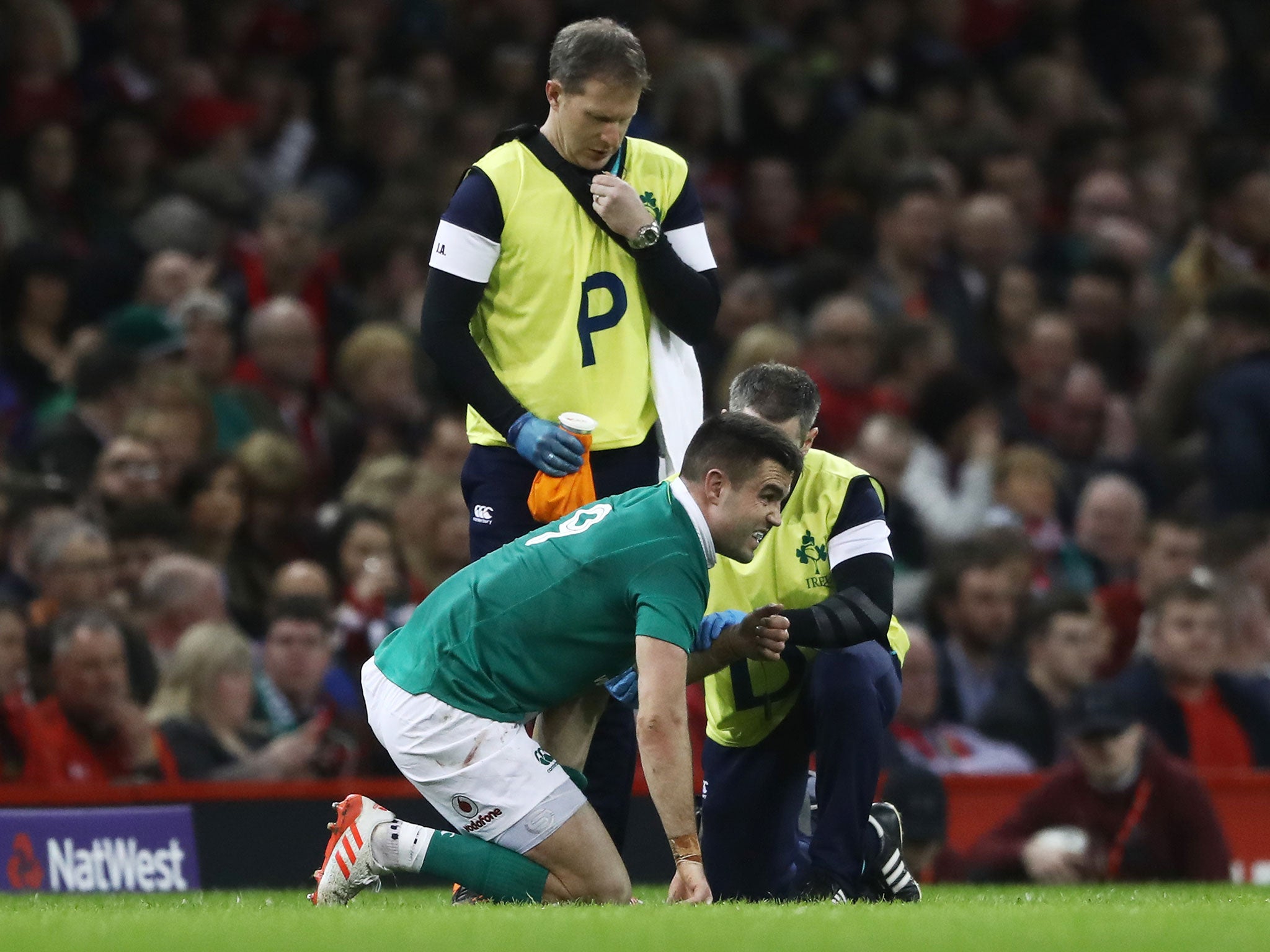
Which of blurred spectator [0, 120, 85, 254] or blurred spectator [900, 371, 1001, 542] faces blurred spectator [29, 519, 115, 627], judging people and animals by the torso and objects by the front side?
blurred spectator [0, 120, 85, 254]

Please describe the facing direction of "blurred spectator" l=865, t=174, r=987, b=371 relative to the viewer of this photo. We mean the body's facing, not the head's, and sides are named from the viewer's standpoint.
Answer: facing the viewer

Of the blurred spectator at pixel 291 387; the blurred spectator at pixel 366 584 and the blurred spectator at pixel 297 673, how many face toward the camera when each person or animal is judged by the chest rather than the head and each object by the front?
3

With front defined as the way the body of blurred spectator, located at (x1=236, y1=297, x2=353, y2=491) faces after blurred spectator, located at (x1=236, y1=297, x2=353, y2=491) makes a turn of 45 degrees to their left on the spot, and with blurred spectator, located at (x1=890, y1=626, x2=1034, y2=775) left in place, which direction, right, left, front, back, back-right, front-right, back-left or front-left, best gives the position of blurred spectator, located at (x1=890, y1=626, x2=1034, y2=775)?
front

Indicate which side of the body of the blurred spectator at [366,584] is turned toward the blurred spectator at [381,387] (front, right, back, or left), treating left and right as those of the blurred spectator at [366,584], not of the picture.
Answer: back

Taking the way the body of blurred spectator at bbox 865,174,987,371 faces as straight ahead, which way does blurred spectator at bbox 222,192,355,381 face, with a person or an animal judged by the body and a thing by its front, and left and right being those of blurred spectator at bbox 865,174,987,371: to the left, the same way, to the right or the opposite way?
the same way

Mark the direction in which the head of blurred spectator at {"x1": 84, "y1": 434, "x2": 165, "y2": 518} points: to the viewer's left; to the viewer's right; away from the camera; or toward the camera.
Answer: toward the camera

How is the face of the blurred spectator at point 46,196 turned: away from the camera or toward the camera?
toward the camera

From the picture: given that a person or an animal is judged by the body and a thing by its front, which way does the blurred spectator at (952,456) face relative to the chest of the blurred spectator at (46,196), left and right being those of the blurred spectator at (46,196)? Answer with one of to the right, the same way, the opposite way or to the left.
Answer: the same way

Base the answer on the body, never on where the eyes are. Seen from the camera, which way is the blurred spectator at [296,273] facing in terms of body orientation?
toward the camera

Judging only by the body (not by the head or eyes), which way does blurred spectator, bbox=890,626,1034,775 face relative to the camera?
toward the camera

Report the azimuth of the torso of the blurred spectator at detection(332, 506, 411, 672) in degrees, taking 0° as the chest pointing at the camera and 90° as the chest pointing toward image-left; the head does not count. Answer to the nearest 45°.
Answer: approximately 0°

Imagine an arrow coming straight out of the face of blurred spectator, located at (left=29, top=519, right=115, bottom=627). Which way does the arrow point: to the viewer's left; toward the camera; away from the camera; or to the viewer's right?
toward the camera

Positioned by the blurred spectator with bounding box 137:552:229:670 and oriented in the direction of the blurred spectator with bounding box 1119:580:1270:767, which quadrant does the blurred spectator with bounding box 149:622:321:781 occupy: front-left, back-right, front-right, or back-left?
front-right

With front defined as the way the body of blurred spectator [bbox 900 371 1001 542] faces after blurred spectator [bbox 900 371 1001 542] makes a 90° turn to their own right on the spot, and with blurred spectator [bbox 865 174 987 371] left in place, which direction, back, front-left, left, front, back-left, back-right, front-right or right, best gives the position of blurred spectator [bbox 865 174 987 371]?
back-right

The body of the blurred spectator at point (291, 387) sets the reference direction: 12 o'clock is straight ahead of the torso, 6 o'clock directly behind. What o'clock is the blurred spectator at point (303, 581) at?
the blurred spectator at point (303, 581) is roughly at 12 o'clock from the blurred spectator at point (291, 387).
